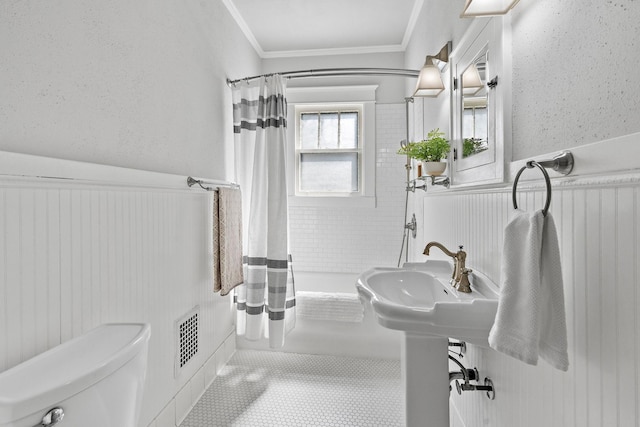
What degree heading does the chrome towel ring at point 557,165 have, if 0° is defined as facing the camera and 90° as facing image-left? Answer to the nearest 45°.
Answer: approximately 45°

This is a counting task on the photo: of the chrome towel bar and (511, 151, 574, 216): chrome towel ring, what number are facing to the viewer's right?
1

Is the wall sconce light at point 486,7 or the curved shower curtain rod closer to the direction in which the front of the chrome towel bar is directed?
the curved shower curtain rod

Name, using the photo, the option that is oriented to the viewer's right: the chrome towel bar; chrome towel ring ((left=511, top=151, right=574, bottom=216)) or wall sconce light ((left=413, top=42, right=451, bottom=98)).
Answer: the chrome towel bar

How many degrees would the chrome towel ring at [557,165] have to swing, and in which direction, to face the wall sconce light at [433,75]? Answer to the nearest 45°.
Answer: approximately 90° to its right

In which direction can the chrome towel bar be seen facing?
to the viewer's right

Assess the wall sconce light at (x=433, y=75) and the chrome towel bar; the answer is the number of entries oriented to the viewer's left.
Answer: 1

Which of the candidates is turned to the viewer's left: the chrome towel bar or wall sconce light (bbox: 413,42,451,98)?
the wall sconce light

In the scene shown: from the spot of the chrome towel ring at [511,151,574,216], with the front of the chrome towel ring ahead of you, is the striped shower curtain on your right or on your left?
on your right

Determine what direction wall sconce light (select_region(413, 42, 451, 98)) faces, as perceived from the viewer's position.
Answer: facing to the left of the viewer

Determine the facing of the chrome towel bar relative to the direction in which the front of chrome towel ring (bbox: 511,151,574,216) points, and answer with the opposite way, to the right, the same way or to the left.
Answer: the opposite way
